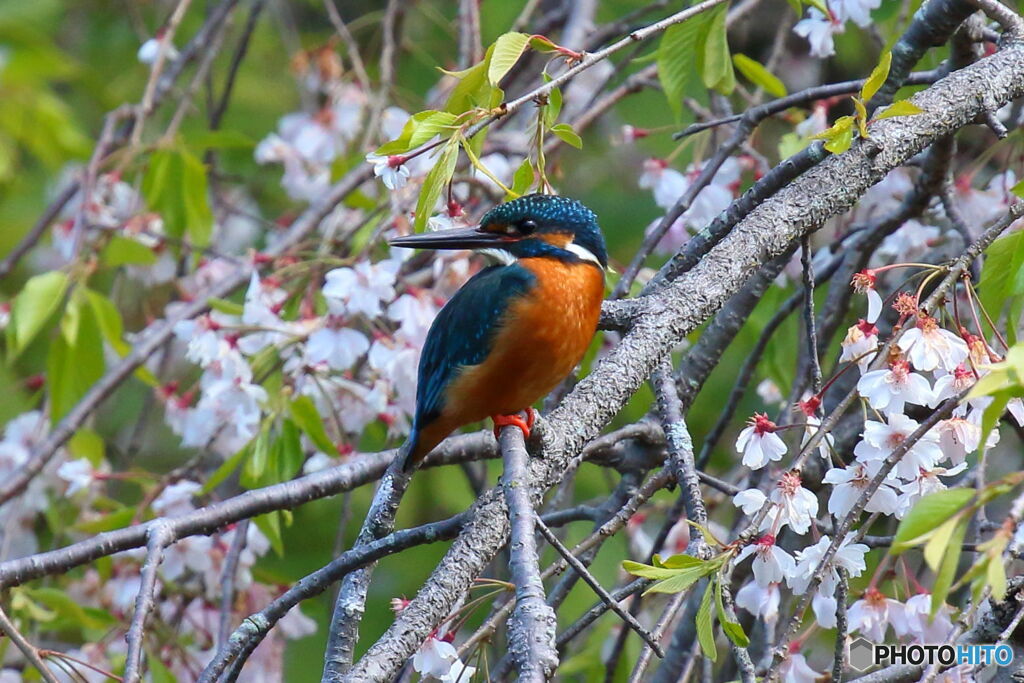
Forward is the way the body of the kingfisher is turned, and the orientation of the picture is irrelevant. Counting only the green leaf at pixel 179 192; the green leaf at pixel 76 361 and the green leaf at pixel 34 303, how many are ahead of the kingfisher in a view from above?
0

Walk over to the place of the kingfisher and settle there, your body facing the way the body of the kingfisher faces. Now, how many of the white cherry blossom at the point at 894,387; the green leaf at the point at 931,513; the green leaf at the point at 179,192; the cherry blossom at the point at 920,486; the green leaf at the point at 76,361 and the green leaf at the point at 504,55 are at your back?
2

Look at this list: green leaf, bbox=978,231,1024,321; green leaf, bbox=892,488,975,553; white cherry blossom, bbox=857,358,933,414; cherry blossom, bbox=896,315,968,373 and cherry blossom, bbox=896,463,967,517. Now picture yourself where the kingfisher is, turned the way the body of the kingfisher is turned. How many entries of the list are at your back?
0

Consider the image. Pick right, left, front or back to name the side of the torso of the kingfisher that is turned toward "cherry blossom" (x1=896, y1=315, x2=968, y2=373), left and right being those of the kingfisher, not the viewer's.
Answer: front

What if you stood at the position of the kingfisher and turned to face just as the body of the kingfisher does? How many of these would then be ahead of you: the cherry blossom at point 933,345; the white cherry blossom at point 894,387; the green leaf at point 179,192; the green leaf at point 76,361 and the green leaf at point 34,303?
2
